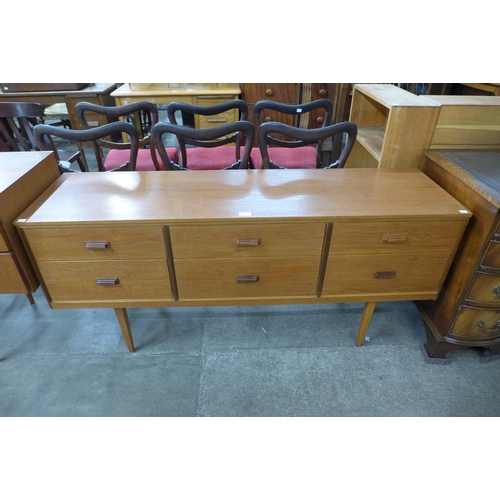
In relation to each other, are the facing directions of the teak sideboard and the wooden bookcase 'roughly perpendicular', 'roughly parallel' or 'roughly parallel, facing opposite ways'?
roughly perpendicular

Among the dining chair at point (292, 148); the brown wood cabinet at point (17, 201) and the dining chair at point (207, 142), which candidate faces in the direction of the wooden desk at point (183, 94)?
the dining chair at point (207, 142)

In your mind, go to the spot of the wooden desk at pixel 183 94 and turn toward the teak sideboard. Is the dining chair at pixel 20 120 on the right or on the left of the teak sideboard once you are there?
right

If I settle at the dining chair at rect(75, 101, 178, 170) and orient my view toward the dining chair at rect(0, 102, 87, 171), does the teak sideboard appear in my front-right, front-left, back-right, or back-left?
back-left
